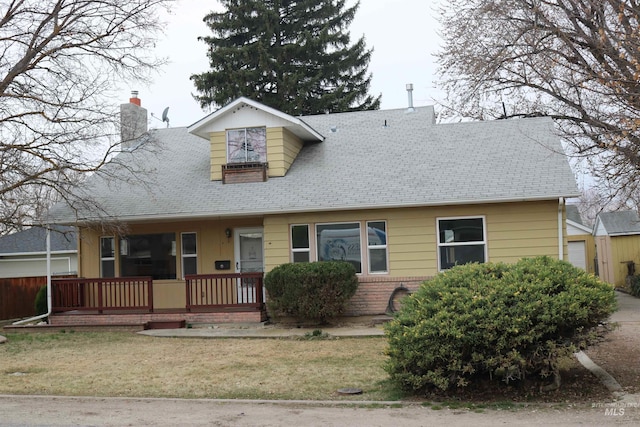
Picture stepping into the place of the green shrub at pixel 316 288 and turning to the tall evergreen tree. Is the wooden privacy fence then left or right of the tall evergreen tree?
left

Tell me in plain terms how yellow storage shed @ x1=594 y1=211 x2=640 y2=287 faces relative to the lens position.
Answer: facing the viewer and to the left of the viewer

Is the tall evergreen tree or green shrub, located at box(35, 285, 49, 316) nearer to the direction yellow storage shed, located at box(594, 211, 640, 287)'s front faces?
the green shrub

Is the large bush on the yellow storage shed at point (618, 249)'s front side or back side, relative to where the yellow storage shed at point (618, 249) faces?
on the front side

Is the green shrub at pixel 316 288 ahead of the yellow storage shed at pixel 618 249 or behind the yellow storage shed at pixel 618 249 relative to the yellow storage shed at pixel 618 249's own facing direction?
ahead

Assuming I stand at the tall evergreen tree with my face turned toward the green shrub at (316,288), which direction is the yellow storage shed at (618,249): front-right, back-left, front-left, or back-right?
front-left

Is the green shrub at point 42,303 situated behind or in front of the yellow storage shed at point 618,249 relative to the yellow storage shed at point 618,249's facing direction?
in front
